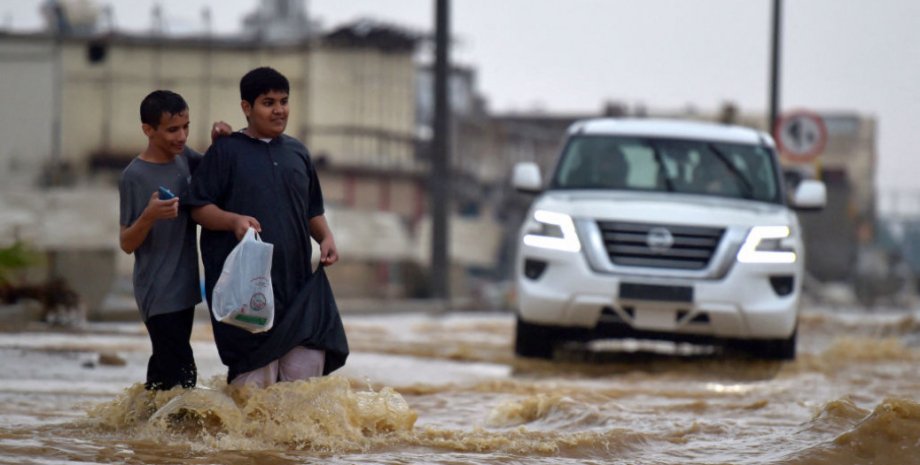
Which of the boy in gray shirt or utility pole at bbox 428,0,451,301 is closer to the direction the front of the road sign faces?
the boy in gray shirt

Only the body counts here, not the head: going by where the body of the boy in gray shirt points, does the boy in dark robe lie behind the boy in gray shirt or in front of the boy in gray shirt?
in front

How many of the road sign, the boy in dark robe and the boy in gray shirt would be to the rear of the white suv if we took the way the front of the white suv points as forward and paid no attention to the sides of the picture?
1

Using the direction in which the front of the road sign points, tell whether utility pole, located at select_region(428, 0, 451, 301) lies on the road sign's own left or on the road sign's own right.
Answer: on the road sign's own right

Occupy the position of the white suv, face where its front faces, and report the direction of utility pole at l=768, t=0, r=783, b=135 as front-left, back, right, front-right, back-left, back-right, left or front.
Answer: back

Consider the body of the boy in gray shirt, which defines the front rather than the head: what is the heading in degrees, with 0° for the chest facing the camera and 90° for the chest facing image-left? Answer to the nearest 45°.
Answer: approximately 315°

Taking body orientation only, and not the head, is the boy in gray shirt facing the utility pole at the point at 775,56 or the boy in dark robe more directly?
the boy in dark robe

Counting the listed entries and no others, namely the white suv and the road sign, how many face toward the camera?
2

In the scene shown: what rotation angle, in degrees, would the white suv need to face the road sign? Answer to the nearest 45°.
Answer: approximately 180°

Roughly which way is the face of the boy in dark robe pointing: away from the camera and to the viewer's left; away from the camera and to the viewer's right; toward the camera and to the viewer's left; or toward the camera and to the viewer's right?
toward the camera and to the viewer's right

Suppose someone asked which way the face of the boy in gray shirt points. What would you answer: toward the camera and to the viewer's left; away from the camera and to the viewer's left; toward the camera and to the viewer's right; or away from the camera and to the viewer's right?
toward the camera and to the viewer's right

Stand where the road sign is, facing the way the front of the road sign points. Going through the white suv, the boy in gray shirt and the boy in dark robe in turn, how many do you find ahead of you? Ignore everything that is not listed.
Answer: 3

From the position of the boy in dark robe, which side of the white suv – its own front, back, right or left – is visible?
front
